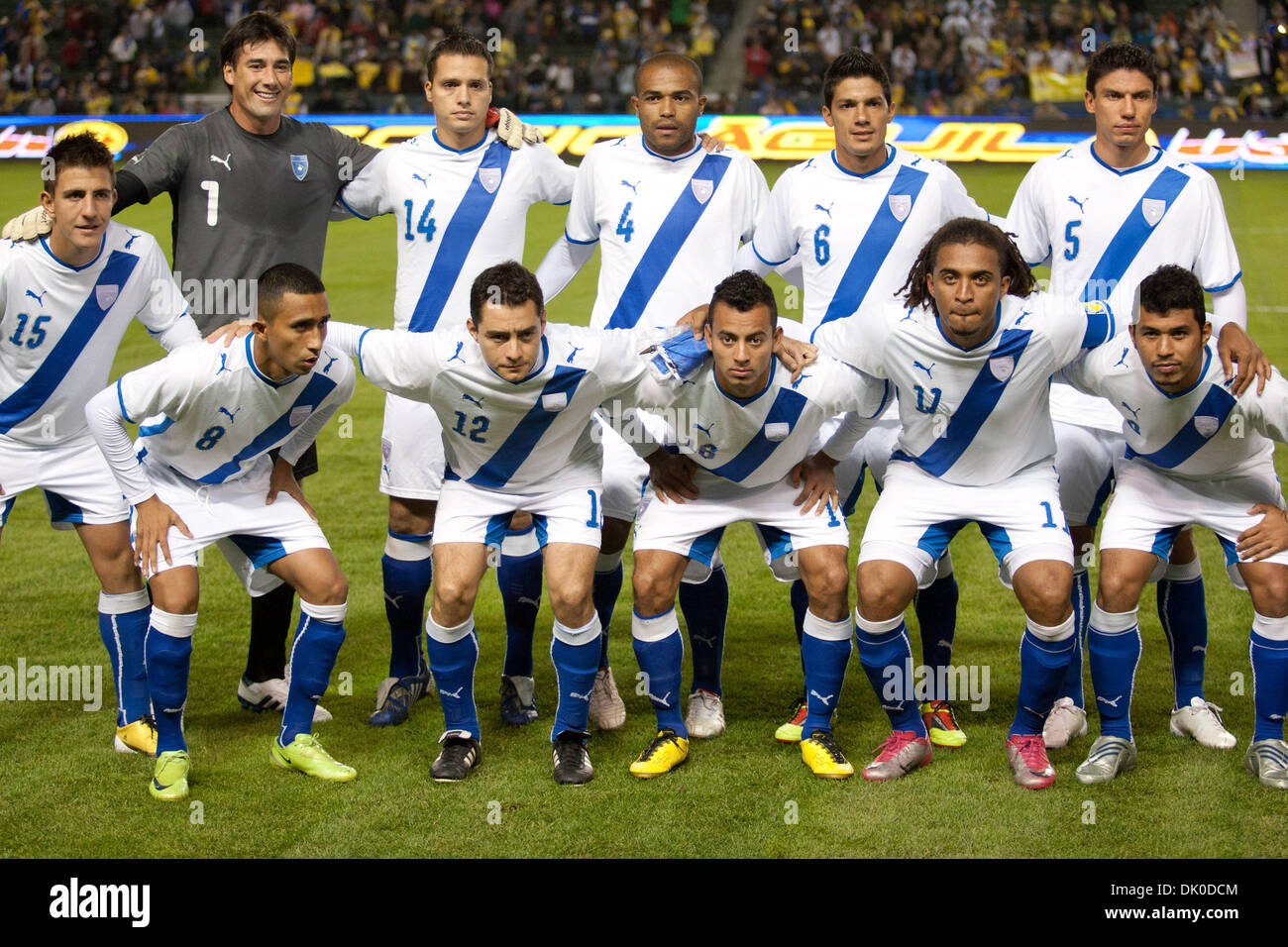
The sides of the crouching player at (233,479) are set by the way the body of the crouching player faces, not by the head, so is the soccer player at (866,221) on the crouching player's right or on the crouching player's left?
on the crouching player's left

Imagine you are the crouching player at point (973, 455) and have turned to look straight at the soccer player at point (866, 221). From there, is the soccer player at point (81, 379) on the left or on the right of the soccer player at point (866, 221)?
left

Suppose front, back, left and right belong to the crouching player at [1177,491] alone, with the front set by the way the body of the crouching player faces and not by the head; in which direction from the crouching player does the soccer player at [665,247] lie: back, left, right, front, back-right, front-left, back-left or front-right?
right

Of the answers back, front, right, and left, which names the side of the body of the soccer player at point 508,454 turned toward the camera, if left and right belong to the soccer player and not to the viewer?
front

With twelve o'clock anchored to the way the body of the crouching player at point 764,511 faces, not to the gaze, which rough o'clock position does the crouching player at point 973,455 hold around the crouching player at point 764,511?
the crouching player at point 973,455 is roughly at 9 o'clock from the crouching player at point 764,511.

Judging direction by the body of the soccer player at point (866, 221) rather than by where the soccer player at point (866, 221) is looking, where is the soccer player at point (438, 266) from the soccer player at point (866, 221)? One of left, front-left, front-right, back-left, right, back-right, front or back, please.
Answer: right

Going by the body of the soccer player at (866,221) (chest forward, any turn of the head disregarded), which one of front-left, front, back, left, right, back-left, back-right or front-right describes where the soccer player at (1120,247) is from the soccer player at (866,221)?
left

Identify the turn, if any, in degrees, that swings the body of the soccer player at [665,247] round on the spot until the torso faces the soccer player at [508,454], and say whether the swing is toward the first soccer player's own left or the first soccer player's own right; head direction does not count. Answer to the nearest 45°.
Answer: approximately 45° to the first soccer player's own right

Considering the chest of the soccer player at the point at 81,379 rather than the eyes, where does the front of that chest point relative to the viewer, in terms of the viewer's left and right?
facing the viewer

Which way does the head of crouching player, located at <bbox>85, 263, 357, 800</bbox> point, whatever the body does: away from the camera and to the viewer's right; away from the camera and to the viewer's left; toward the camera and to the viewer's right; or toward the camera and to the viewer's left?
toward the camera and to the viewer's right

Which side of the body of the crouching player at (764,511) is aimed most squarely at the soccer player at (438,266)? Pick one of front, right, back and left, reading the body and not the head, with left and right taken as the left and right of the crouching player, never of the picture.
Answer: right

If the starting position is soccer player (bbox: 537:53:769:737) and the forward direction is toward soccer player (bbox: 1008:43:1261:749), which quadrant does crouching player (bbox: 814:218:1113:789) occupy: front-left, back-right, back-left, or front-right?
front-right

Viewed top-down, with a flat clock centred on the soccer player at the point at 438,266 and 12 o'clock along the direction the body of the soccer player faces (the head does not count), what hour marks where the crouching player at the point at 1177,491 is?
The crouching player is roughly at 10 o'clock from the soccer player.

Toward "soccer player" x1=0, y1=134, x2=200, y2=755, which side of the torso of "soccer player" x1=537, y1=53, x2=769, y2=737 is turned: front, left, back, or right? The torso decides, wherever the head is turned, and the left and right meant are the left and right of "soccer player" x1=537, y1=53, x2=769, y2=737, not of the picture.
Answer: right

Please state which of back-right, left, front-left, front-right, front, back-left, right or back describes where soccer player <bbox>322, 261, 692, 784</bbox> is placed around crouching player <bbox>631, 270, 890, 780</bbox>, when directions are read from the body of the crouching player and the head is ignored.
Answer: right
